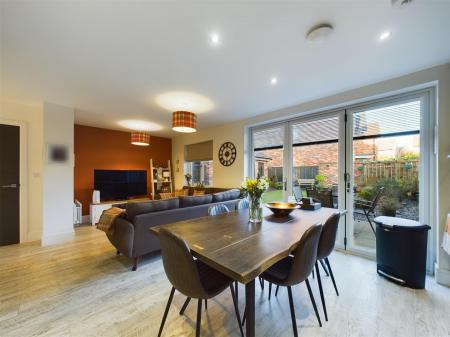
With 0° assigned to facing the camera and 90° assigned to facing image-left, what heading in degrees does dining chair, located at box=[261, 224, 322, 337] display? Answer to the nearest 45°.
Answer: approximately 135°

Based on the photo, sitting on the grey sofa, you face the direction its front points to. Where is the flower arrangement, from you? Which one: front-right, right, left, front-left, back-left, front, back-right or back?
back

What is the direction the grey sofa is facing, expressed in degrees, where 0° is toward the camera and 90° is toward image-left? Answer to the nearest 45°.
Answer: approximately 135°

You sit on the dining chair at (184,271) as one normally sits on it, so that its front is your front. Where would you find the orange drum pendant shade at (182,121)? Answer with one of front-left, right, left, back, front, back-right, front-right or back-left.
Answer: front-left

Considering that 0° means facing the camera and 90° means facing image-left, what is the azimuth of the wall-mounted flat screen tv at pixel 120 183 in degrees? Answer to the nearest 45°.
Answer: approximately 0°

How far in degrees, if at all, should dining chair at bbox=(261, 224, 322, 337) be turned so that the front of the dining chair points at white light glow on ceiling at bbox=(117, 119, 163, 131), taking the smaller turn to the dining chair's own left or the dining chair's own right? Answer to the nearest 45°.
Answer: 0° — it already faces it

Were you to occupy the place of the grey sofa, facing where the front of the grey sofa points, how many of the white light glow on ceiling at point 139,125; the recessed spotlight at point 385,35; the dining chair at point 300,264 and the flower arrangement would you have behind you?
3

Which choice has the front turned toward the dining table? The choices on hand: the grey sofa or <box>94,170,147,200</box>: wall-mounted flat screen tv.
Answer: the wall-mounted flat screen tv

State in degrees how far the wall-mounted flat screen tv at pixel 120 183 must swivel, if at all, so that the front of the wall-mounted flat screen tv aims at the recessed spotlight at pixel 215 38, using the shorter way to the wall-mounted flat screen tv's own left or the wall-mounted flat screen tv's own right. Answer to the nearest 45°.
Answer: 0° — it already faces it

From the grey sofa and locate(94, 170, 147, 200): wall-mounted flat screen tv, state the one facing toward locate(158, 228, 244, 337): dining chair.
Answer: the wall-mounted flat screen tv

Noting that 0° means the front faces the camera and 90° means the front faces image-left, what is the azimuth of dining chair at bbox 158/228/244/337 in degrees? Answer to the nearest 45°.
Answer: approximately 225°

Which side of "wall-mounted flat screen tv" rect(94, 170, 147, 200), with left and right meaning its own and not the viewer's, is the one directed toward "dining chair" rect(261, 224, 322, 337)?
front

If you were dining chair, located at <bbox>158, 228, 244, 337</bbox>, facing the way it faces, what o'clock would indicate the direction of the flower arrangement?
The flower arrangement is roughly at 12 o'clock from the dining chair.
